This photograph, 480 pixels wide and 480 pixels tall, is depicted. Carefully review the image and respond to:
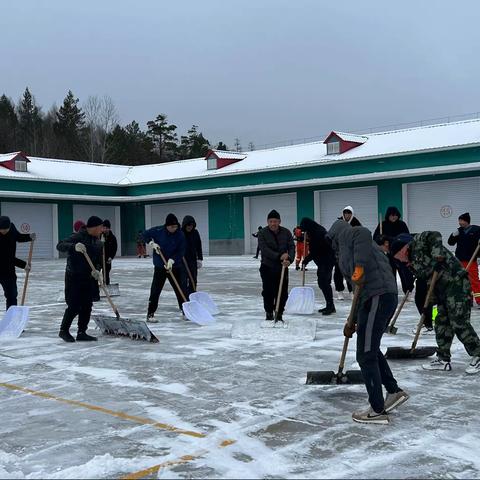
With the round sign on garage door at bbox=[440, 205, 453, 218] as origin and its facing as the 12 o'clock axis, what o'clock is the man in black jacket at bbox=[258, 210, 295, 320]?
The man in black jacket is roughly at 12 o'clock from the round sign on garage door.

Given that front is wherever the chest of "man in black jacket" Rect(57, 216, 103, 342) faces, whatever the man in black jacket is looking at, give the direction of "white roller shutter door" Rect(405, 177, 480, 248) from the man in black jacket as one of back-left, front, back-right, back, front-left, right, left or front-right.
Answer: front-left

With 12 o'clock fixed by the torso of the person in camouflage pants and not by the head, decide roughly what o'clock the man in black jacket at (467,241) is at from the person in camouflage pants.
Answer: The man in black jacket is roughly at 3 o'clock from the person in camouflage pants.

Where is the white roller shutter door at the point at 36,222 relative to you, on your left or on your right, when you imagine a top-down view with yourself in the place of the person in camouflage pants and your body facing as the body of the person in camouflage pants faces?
on your right

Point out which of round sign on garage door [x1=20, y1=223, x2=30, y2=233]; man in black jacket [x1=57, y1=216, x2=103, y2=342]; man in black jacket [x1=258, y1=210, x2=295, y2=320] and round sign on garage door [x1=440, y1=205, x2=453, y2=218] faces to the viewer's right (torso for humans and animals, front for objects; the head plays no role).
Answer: man in black jacket [x1=57, y1=216, x2=103, y2=342]

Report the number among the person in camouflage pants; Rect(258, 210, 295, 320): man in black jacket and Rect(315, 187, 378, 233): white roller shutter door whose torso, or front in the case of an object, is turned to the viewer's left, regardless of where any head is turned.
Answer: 1

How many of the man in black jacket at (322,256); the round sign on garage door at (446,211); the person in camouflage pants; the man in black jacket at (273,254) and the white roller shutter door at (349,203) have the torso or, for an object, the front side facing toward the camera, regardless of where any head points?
3

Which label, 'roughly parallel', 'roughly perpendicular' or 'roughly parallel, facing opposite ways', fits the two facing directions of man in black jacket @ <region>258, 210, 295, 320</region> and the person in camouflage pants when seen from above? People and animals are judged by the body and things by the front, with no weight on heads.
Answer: roughly perpendicular
